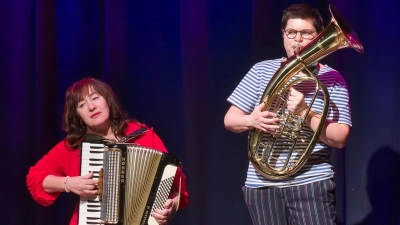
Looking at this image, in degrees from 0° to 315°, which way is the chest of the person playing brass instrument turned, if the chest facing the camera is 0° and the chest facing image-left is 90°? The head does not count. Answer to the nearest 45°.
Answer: approximately 0°
